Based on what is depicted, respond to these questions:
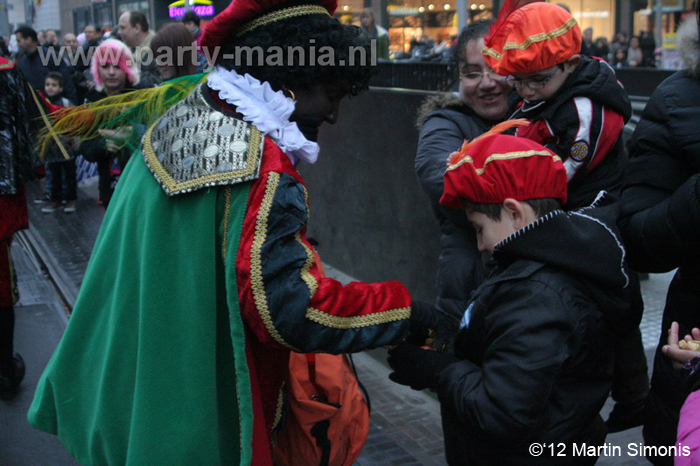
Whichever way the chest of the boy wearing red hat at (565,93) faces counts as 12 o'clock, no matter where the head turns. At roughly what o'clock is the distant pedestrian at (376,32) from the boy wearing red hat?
The distant pedestrian is roughly at 4 o'clock from the boy wearing red hat.

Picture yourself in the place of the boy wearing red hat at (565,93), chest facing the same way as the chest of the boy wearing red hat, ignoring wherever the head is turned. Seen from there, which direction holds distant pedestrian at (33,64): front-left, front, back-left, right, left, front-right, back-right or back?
right

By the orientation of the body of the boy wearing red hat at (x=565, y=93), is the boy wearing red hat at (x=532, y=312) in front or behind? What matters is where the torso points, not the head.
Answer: in front

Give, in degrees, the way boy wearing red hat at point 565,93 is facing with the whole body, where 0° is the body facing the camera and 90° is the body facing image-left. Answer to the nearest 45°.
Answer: approximately 45°

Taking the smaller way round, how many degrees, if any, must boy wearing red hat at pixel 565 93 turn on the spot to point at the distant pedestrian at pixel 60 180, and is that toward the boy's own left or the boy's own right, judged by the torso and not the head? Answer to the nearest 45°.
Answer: approximately 90° to the boy's own right

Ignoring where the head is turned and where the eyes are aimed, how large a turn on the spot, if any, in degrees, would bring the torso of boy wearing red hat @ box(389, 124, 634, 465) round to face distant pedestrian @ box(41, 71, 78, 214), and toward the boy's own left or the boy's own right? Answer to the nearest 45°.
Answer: approximately 45° to the boy's own right

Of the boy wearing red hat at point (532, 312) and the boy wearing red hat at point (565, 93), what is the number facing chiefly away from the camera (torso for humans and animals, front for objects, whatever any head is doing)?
0

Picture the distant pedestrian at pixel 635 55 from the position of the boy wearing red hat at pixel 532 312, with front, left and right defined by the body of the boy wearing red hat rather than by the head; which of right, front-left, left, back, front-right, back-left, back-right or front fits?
right

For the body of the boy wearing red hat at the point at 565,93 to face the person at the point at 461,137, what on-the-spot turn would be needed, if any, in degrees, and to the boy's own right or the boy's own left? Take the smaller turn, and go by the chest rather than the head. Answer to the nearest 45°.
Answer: approximately 90° to the boy's own right

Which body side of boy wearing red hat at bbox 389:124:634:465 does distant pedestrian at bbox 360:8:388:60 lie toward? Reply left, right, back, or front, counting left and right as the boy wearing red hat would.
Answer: right

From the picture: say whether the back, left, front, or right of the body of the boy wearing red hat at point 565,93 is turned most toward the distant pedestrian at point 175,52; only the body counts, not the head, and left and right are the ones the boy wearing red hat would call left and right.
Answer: right

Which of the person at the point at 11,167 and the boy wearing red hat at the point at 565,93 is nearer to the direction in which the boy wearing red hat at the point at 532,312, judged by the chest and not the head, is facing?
the person

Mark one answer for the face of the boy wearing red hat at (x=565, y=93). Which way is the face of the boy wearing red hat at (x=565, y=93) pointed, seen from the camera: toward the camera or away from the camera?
toward the camera

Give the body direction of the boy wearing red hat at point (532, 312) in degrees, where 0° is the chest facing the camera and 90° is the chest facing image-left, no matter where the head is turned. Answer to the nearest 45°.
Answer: approximately 90°

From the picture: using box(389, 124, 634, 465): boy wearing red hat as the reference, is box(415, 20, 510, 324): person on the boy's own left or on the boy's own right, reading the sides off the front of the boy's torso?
on the boy's own right
